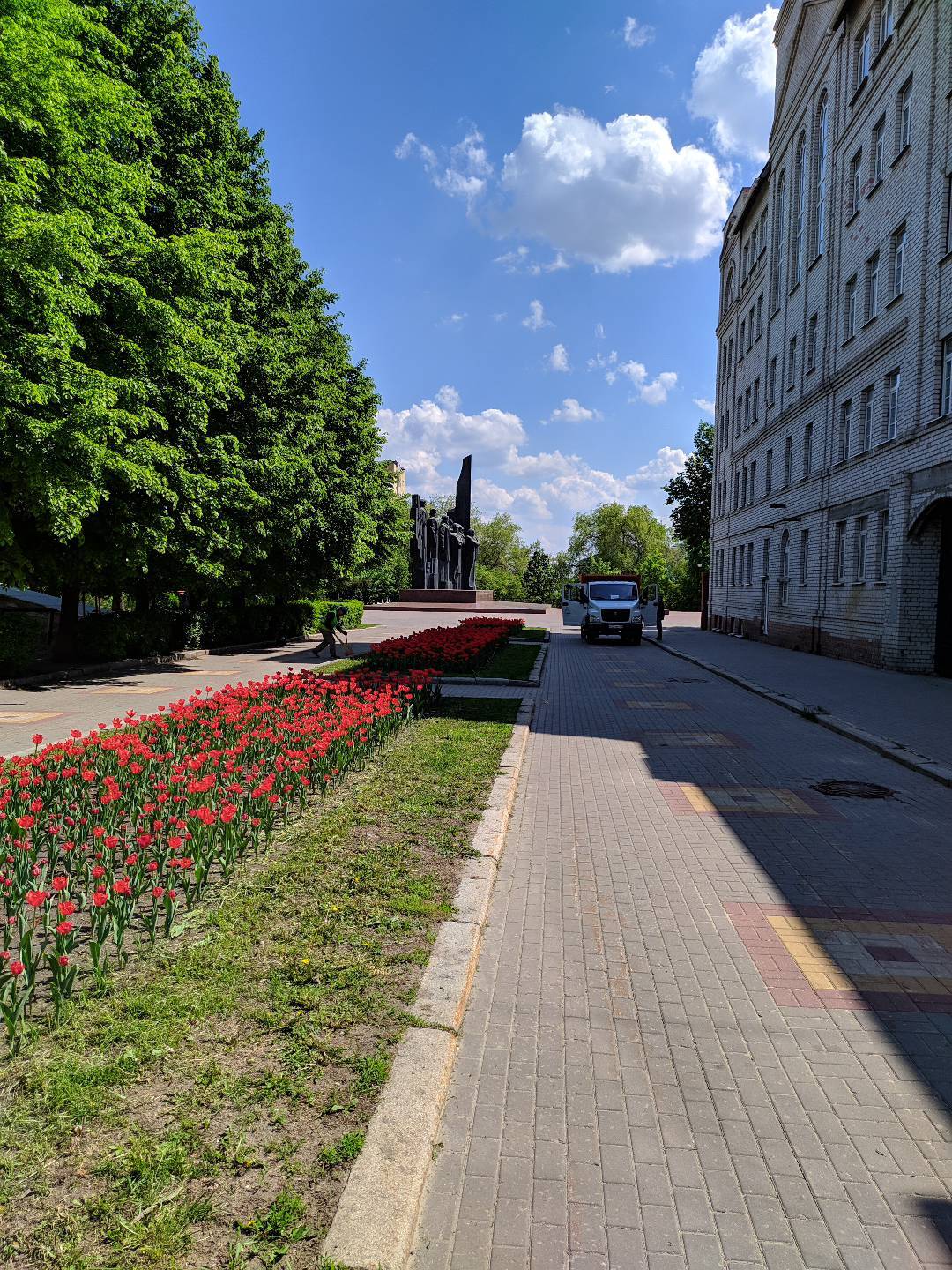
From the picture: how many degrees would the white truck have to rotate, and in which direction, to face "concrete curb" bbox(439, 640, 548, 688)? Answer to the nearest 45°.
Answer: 0° — it already faces it

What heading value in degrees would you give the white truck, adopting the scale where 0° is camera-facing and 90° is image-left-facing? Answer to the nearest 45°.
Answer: approximately 0°

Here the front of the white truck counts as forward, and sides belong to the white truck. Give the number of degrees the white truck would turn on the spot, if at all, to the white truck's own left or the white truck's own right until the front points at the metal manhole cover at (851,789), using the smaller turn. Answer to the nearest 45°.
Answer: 0° — it already faces it

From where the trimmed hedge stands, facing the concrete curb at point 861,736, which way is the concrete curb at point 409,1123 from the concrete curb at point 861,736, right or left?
right

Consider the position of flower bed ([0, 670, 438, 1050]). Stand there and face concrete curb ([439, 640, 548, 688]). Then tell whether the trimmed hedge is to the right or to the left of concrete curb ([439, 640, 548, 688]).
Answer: left

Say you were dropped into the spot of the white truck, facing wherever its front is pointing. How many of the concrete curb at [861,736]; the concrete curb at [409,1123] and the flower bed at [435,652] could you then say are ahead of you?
3

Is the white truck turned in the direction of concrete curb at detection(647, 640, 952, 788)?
yes

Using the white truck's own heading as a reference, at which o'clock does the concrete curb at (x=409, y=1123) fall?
The concrete curb is roughly at 12 o'clock from the white truck.

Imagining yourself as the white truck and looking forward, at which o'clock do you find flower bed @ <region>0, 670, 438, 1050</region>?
The flower bed is roughly at 12 o'clock from the white truck.

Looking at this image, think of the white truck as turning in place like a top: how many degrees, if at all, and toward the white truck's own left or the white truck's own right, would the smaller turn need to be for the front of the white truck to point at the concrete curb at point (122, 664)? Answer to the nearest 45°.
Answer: approximately 45° to the white truck's own right
